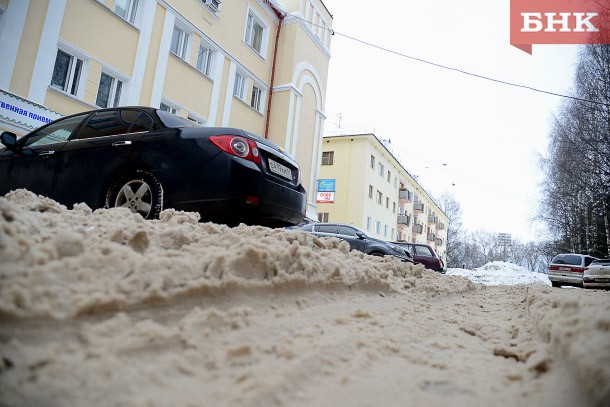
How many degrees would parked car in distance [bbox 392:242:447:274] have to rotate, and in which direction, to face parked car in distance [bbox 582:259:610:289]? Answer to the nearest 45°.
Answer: approximately 135° to its right

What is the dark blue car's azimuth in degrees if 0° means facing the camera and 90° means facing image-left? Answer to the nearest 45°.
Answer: approximately 135°

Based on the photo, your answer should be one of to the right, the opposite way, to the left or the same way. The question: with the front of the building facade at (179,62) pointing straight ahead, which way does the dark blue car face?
the opposite way

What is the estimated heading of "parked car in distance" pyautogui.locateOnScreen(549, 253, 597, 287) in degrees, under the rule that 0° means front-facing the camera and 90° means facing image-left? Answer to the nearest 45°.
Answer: approximately 225°

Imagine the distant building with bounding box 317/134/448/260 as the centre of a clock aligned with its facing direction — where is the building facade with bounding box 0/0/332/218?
The building facade is roughly at 2 o'clock from the distant building.

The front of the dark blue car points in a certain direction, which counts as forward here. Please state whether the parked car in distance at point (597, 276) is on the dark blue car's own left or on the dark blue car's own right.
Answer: on the dark blue car's own right
